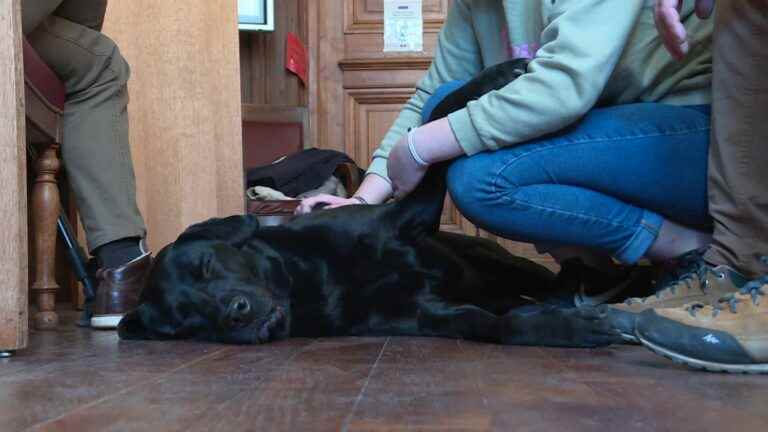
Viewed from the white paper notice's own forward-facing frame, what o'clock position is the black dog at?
The black dog is roughly at 12 o'clock from the white paper notice.

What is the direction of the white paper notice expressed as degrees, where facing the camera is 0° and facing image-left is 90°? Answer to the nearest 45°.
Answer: approximately 0°
